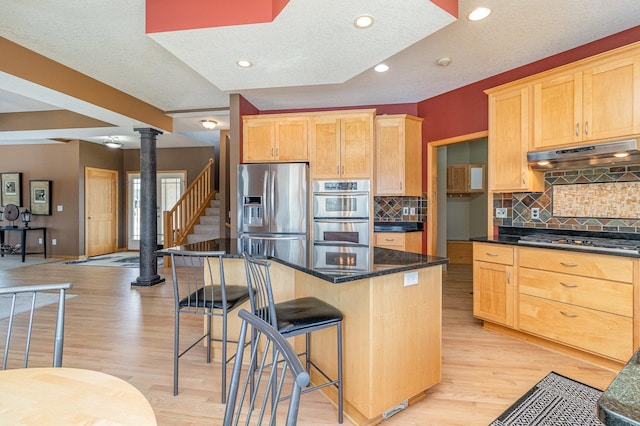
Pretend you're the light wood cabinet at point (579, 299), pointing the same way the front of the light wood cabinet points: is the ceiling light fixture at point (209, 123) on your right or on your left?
on your right

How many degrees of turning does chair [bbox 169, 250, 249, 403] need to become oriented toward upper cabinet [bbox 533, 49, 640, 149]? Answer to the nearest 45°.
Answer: approximately 45° to its right

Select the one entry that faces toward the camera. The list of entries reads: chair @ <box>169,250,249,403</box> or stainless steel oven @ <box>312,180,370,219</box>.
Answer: the stainless steel oven

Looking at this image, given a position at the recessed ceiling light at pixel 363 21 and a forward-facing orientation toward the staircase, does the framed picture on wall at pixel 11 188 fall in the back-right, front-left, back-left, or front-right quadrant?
front-left

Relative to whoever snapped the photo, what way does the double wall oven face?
facing the viewer

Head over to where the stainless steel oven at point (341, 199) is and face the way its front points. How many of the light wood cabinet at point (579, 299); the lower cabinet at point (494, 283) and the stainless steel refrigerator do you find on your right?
1

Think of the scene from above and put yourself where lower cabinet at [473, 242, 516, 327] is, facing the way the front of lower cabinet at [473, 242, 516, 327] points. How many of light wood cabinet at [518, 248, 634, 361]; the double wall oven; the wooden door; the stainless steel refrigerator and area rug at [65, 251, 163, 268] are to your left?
1

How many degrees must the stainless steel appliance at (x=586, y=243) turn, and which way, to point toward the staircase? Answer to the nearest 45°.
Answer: approximately 45° to its right

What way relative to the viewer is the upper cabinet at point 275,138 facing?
toward the camera

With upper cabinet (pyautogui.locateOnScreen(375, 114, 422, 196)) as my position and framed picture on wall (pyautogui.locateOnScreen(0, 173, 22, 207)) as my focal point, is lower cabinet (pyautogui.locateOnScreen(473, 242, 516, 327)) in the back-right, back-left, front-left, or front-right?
back-left

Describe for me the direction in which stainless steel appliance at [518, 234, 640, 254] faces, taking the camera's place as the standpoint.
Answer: facing the viewer and to the left of the viewer

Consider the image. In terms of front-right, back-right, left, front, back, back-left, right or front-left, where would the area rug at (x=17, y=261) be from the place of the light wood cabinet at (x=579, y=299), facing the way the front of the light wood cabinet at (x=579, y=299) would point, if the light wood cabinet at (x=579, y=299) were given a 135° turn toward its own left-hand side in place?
back

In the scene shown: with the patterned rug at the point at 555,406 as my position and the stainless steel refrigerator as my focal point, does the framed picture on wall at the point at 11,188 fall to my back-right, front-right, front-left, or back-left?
front-left

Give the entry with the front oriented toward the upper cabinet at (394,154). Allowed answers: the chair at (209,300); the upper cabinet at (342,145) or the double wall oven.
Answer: the chair

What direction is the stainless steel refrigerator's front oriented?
toward the camera

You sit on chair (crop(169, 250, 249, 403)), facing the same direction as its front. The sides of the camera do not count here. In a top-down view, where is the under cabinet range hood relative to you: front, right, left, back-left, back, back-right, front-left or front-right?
front-right
